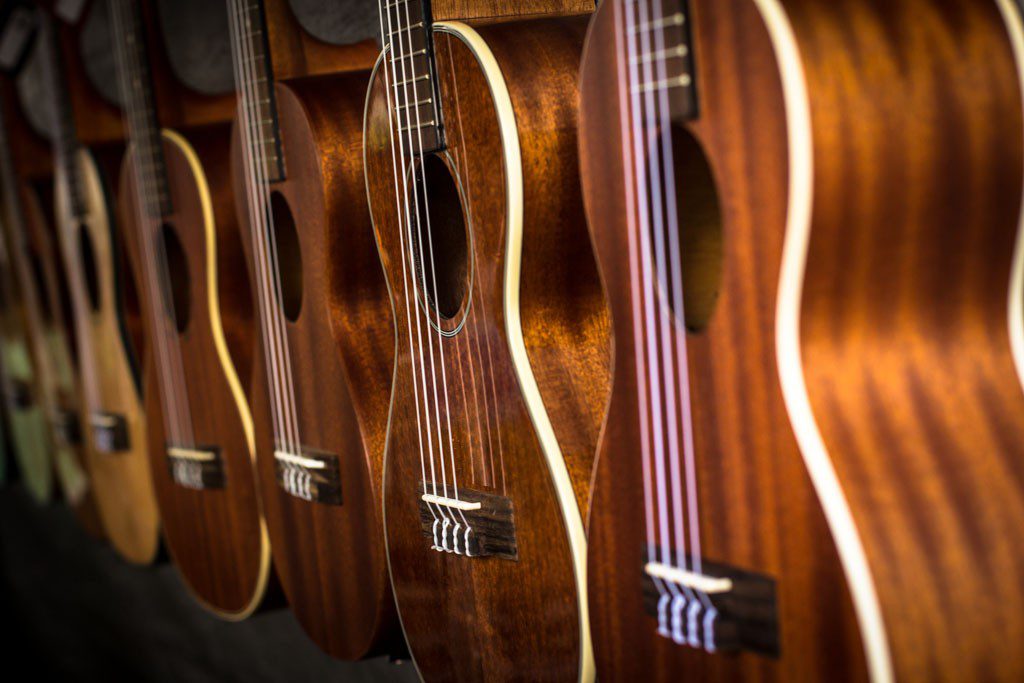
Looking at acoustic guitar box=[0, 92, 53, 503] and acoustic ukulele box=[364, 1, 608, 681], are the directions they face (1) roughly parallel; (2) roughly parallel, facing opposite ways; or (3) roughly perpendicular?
roughly parallel

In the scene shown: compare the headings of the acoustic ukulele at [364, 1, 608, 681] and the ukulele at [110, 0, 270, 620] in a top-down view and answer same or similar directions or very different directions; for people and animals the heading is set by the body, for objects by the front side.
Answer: same or similar directions

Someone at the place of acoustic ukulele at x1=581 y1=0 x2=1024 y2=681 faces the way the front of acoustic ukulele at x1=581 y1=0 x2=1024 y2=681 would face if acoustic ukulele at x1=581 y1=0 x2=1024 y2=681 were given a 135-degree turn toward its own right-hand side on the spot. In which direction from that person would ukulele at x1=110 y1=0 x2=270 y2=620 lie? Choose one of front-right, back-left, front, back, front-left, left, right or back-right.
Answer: front-left

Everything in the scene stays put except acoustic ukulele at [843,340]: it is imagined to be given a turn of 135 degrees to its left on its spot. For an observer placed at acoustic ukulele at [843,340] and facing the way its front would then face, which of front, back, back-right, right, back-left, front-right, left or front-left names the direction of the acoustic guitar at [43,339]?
back-left

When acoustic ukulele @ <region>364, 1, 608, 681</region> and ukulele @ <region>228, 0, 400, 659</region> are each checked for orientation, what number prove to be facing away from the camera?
0

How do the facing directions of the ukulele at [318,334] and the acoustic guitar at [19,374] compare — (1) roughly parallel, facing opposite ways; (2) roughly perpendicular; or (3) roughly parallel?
roughly parallel

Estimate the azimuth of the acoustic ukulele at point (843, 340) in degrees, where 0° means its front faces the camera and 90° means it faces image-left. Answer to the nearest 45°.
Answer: approximately 45°

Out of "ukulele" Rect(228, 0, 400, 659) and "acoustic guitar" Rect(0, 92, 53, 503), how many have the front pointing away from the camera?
0

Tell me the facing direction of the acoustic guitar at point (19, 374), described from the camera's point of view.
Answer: facing the viewer and to the left of the viewer

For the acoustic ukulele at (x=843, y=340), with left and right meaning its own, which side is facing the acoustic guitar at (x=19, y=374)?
right

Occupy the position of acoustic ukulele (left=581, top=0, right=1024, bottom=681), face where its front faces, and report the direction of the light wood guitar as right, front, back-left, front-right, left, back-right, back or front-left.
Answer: right

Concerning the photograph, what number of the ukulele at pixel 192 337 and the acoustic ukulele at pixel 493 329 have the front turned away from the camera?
0
